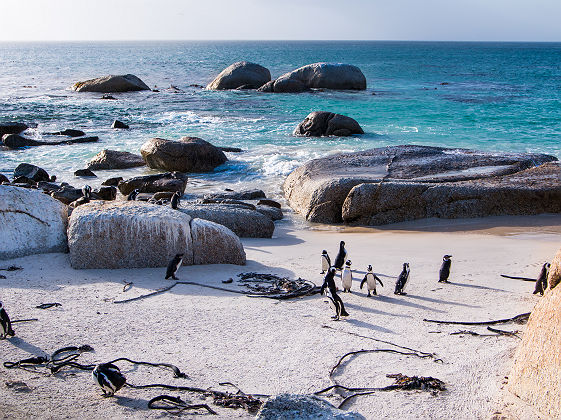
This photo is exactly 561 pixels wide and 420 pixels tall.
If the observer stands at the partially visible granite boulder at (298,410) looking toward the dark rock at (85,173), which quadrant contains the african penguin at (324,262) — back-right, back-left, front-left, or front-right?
front-right

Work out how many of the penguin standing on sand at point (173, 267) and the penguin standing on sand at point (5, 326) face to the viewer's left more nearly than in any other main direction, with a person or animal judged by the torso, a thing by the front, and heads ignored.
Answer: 1

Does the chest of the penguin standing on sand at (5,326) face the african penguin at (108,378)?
no

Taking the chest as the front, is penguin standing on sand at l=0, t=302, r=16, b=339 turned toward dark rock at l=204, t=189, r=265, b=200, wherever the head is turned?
no

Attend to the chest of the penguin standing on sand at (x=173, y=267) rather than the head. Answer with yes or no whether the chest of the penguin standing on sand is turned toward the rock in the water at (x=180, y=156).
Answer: no

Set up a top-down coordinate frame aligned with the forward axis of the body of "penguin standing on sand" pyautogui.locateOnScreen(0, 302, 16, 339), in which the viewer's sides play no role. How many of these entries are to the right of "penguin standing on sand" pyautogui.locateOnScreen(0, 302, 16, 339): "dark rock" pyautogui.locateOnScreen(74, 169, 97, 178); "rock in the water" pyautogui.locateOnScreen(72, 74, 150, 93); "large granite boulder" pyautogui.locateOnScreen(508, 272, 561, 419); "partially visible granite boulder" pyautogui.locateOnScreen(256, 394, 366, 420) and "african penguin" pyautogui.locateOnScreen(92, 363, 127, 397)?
2

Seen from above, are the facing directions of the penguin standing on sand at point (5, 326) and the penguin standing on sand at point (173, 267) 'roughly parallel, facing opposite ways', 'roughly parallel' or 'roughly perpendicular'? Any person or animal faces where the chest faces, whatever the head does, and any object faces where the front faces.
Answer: roughly parallel, facing opposite ways
